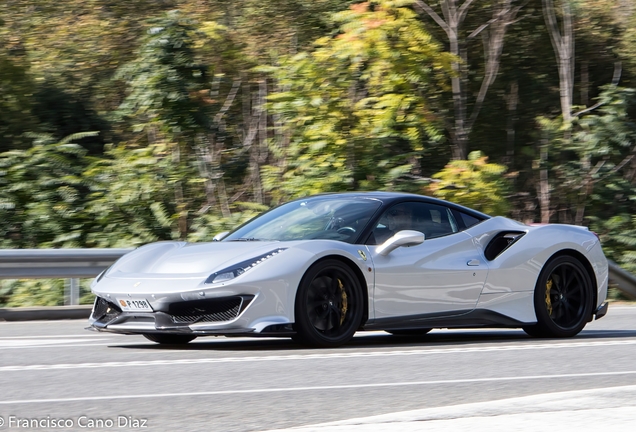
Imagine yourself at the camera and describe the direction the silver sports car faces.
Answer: facing the viewer and to the left of the viewer

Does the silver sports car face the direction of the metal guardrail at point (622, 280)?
no

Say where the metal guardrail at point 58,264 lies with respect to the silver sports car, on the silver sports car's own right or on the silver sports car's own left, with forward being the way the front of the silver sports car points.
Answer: on the silver sports car's own right
